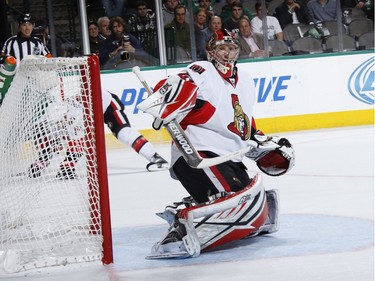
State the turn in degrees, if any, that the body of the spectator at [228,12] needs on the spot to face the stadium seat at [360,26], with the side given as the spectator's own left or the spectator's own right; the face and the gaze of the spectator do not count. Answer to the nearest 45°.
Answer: approximately 90° to the spectator's own left

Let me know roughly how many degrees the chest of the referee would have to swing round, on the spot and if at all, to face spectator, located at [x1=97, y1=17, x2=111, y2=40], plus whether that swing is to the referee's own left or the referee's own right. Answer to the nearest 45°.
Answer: approximately 135° to the referee's own left

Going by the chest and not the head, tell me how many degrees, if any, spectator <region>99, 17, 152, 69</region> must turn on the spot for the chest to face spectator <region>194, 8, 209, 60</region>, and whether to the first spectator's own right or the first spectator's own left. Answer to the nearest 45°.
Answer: approximately 90° to the first spectator's own left
